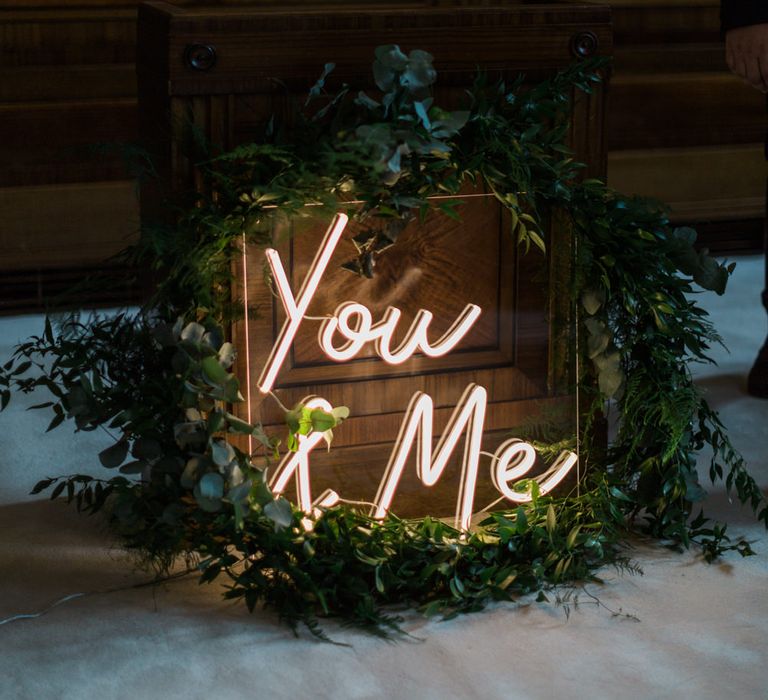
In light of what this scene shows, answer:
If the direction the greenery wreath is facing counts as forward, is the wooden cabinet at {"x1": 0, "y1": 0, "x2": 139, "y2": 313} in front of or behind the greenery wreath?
behind

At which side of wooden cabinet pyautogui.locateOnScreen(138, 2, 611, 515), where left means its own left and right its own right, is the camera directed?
front

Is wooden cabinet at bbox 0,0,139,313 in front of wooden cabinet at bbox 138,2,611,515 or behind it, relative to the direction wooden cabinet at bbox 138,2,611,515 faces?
behind

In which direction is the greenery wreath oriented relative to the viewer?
toward the camera
